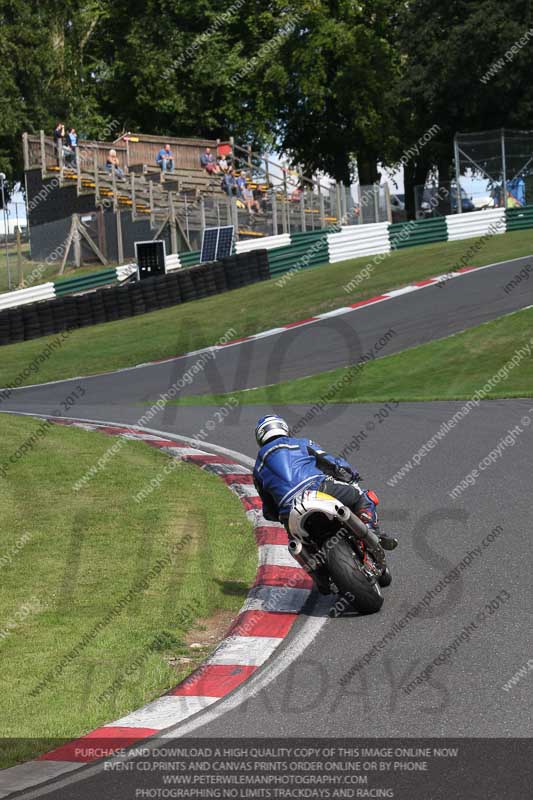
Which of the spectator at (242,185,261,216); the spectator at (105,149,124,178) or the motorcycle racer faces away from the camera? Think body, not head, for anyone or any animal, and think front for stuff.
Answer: the motorcycle racer

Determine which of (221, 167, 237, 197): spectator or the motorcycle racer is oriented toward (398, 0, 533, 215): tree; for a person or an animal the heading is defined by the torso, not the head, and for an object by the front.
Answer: the motorcycle racer

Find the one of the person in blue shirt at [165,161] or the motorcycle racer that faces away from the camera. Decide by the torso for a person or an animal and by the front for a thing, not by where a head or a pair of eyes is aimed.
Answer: the motorcycle racer

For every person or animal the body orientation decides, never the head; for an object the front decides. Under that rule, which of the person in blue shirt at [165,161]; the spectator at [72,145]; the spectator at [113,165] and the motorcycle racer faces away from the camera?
the motorcycle racer

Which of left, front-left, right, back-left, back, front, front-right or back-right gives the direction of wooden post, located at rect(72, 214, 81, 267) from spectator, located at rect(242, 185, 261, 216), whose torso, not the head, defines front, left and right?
back-right

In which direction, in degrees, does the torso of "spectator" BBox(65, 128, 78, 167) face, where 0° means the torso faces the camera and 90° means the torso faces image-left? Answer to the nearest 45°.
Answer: approximately 315°

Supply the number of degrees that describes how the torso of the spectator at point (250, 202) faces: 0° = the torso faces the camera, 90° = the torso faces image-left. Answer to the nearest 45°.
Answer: approximately 315°

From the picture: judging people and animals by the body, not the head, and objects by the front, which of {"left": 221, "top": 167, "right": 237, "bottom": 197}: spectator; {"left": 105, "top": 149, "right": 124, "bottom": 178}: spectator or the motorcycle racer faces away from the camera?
the motorcycle racer

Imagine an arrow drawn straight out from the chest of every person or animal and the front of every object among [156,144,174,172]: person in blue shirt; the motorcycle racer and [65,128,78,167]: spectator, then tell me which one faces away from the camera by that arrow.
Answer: the motorcycle racer
